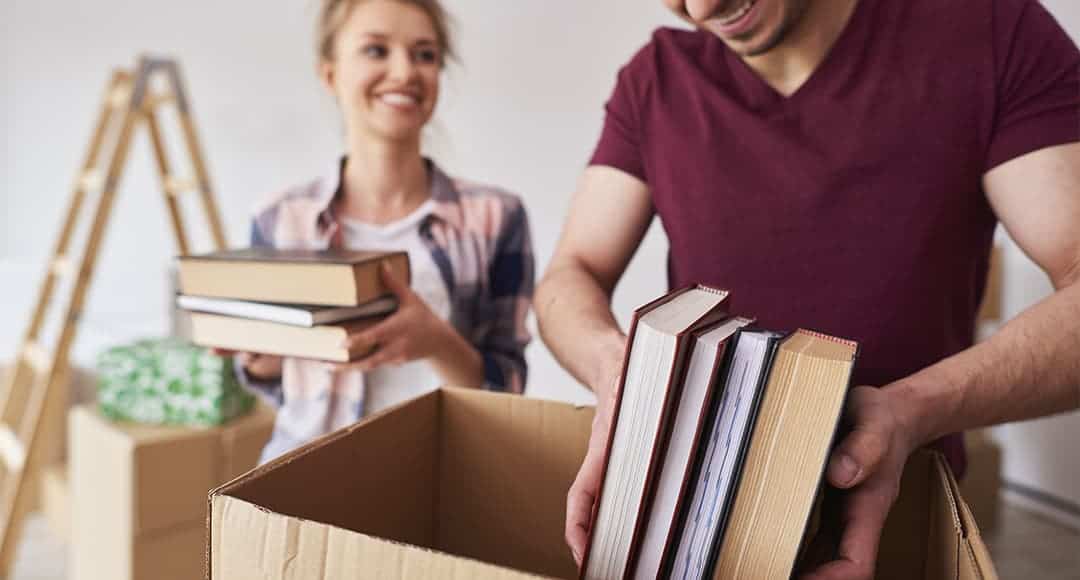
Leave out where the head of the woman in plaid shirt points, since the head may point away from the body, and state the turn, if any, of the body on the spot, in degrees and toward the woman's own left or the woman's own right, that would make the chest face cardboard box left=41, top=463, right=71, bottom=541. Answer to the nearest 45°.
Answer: approximately 135° to the woman's own right

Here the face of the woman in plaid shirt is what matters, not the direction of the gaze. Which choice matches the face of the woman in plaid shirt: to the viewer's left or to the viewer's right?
to the viewer's right

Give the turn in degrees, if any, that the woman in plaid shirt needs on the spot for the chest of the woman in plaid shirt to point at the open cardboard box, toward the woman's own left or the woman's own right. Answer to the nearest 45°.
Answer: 0° — they already face it

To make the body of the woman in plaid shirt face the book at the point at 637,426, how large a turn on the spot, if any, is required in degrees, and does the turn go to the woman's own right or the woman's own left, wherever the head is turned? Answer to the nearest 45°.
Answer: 0° — they already face it

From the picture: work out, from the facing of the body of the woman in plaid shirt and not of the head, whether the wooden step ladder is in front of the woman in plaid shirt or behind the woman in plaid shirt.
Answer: behind
